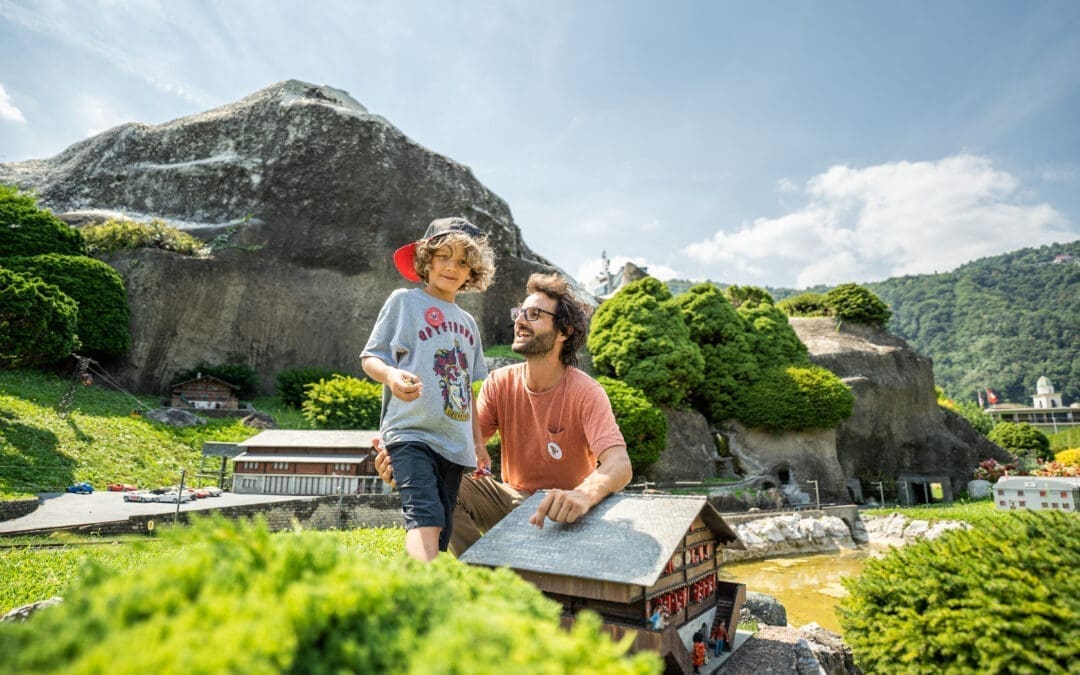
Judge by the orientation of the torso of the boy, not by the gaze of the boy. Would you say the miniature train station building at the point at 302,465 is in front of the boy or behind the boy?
behind

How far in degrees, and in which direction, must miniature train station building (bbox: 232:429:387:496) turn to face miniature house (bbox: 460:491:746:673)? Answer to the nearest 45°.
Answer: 0° — it already faces it

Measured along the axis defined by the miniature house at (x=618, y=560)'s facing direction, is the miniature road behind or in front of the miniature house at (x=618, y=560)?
behind

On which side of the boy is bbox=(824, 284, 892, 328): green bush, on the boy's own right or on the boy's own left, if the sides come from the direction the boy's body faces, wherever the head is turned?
on the boy's own left

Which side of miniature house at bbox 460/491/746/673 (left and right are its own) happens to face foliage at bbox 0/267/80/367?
back

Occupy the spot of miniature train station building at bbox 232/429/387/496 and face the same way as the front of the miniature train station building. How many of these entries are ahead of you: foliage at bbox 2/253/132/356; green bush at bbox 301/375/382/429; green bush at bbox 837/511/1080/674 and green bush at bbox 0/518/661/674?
2

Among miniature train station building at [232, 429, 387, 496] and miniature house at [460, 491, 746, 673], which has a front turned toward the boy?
the miniature train station building

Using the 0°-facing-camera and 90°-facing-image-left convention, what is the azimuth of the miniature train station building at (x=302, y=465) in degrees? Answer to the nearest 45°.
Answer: approximately 0°

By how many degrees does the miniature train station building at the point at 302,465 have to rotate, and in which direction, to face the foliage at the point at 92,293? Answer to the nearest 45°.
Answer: approximately 135° to its right
